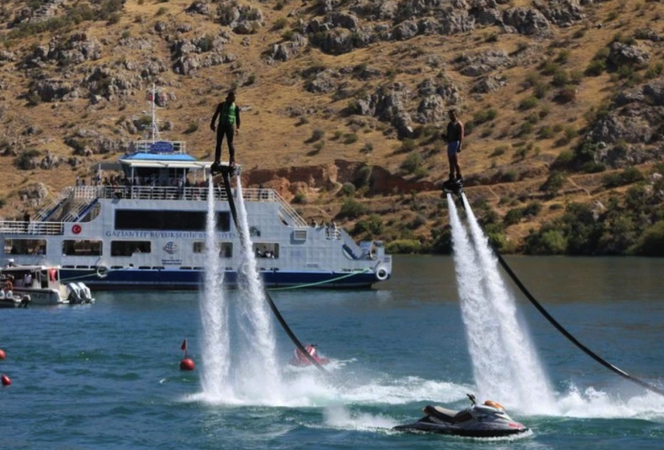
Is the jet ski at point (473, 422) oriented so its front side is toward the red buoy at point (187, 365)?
no
